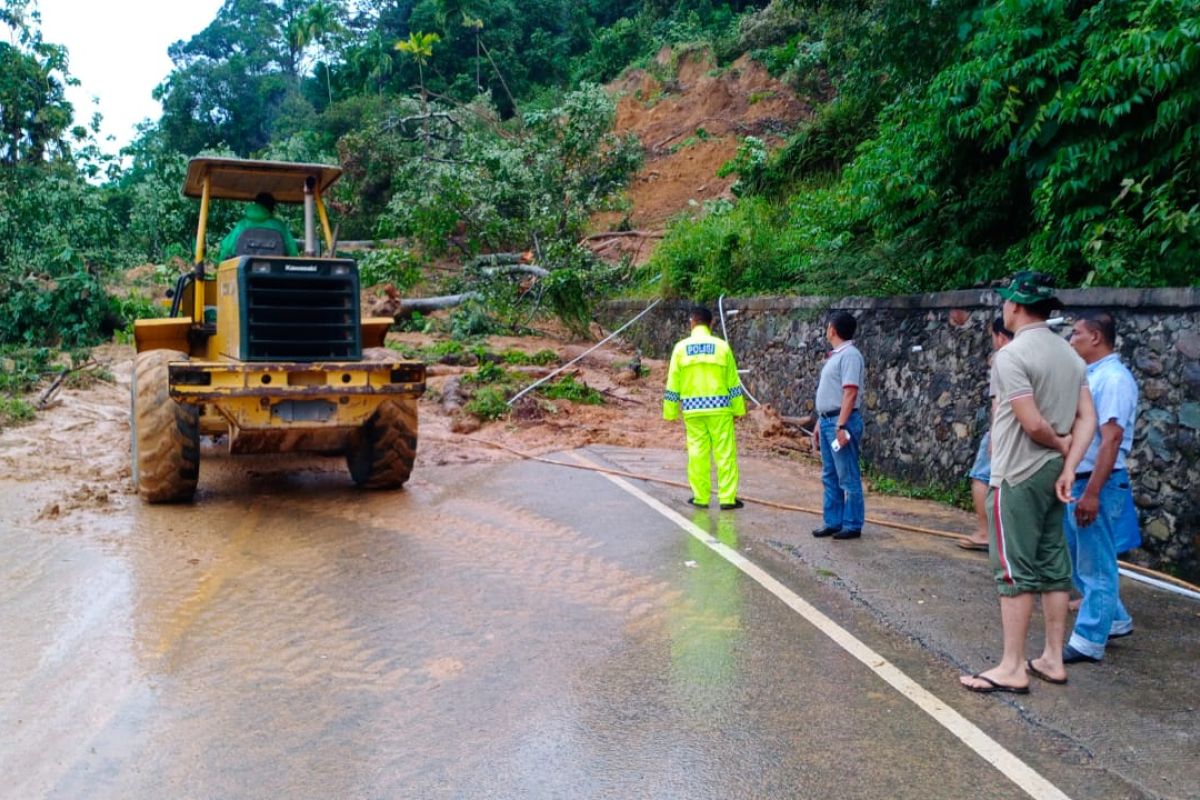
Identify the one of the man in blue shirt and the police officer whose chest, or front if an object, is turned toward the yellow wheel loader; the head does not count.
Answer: the man in blue shirt

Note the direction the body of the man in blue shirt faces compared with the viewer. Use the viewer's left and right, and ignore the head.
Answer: facing to the left of the viewer

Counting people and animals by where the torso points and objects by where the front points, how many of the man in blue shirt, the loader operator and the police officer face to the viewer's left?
1

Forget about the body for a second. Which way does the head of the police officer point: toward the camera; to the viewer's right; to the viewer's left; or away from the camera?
away from the camera

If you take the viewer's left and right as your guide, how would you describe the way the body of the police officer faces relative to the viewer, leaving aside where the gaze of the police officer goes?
facing away from the viewer

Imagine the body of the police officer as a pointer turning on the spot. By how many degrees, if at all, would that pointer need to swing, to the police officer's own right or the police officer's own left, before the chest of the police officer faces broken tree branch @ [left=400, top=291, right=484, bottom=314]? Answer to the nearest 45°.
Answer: approximately 45° to the police officer's own left

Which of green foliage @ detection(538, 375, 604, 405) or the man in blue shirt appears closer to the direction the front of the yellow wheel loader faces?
the green foliage

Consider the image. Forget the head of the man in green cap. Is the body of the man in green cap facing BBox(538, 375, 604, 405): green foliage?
yes

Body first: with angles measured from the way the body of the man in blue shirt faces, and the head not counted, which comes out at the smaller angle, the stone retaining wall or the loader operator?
the loader operator

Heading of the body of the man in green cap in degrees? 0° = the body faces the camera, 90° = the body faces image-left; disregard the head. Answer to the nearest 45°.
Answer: approximately 135°

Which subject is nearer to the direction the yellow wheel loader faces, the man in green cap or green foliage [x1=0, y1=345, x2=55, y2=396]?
the green foliage

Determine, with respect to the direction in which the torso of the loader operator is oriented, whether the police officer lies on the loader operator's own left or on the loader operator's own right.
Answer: on the loader operator's own right

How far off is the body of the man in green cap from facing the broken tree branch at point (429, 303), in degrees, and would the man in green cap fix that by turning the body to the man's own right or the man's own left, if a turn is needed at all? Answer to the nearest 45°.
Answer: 0° — they already face it

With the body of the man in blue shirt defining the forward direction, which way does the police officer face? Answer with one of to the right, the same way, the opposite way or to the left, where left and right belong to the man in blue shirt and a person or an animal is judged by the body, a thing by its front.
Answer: to the right

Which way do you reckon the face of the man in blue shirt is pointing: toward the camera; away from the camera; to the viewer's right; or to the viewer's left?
to the viewer's left
